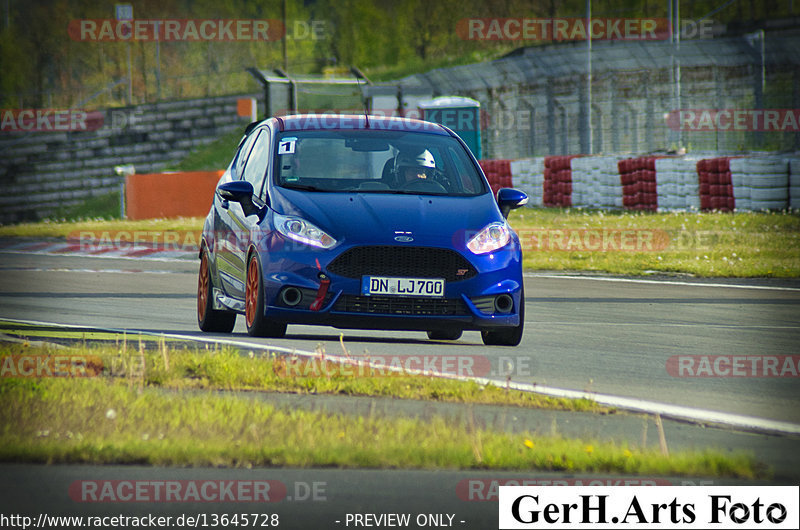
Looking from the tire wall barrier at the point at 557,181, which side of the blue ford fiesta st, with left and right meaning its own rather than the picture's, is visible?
back

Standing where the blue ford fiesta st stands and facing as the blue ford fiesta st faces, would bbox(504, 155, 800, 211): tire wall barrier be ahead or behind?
behind

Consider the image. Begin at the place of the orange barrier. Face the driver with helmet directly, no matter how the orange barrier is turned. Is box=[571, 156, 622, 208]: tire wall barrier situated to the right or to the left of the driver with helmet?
left

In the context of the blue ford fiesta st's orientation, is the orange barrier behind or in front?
behind

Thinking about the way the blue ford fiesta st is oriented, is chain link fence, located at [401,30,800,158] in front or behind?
behind

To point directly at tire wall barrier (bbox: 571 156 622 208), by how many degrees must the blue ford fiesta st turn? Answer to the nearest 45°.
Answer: approximately 180°

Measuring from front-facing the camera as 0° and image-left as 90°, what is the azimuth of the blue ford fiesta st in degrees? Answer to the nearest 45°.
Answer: approximately 0°

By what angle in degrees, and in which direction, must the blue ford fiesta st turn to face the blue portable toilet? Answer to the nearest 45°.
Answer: approximately 180°
